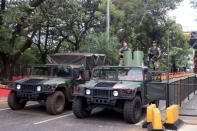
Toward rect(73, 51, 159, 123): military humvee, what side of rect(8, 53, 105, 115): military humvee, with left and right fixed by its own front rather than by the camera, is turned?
left

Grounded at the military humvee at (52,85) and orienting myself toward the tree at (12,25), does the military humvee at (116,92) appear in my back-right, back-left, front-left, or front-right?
back-right

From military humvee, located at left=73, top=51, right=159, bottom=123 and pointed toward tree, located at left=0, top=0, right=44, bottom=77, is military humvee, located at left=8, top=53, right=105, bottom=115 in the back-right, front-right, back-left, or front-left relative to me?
front-left

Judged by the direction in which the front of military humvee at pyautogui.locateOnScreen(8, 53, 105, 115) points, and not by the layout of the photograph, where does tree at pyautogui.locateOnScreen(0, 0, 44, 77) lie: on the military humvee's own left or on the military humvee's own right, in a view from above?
on the military humvee's own right

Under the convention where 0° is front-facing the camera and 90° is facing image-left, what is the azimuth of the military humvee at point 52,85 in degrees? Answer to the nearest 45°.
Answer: approximately 45°
